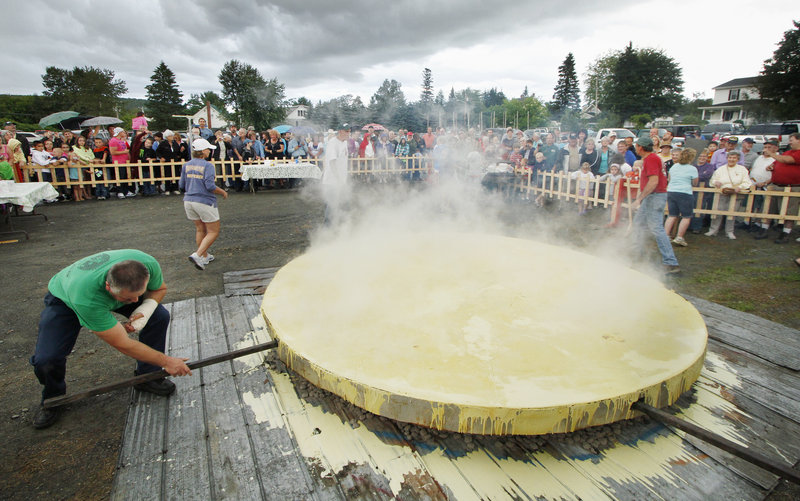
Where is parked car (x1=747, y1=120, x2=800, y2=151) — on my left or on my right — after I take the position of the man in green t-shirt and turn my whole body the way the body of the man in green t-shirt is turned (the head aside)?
on my left

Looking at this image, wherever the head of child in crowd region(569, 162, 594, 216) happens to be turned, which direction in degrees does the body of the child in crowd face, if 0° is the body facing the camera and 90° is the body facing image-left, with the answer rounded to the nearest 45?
approximately 0°

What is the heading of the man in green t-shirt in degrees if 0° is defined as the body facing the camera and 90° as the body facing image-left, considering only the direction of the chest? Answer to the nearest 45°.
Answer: approximately 315°

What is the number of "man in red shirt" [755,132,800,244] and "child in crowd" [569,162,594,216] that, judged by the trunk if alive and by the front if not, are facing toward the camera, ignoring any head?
1

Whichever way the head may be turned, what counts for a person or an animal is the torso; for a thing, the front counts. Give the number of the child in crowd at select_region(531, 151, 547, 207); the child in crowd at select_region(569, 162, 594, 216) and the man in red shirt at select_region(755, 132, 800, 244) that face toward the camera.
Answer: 2

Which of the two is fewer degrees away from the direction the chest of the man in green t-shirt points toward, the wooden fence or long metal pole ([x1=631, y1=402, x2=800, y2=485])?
the long metal pole

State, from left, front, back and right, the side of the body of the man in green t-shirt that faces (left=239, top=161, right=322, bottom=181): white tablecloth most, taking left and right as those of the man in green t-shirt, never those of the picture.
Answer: left

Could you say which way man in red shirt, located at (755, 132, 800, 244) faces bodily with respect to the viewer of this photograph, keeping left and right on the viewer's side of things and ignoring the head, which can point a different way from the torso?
facing to the left of the viewer

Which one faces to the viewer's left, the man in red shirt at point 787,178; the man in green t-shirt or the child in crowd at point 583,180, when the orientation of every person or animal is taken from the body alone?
the man in red shirt

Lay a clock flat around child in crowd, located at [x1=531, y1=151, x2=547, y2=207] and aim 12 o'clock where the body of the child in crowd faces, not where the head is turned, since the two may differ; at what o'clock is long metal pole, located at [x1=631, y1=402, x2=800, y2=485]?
The long metal pole is roughly at 12 o'clock from the child in crowd.
